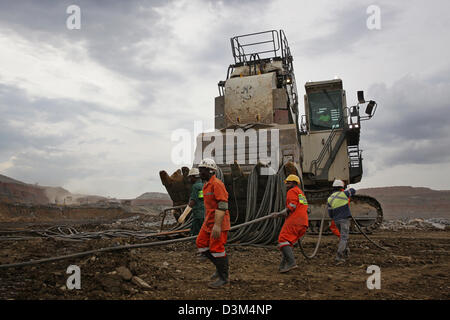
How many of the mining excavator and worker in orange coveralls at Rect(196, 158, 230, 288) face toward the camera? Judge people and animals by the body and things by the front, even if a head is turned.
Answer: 1

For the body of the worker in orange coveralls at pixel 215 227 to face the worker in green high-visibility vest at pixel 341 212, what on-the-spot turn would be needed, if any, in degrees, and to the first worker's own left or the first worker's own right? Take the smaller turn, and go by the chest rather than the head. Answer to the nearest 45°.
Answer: approximately 135° to the first worker's own right

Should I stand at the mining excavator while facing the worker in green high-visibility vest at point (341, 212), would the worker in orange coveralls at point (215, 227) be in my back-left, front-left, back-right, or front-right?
front-right

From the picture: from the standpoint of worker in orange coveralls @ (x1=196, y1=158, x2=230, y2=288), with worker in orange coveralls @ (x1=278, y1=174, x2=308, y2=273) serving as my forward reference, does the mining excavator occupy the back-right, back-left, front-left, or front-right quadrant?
front-left

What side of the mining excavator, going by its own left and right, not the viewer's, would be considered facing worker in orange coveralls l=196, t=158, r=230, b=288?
front

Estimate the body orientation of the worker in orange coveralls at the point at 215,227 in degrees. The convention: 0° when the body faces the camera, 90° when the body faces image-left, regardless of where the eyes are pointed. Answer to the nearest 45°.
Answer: approximately 90°

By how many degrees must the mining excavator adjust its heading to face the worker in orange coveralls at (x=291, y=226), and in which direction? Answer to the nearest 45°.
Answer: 0° — it already faces them

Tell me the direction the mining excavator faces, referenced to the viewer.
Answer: facing the viewer

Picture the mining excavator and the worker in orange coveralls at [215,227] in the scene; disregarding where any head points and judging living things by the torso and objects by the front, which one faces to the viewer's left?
the worker in orange coveralls
